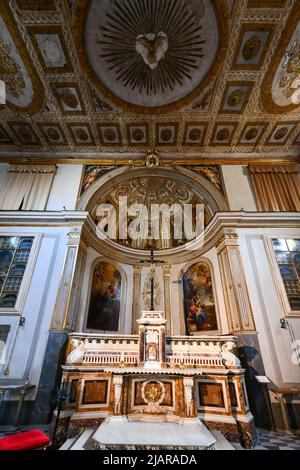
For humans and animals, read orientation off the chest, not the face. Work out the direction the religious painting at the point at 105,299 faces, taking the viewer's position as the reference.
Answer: facing the viewer and to the right of the viewer

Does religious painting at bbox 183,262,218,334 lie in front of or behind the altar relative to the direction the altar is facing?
behind

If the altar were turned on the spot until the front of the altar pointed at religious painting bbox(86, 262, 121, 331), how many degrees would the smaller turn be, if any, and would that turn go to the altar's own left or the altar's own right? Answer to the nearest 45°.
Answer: approximately 135° to the altar's own right

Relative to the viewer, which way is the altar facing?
toward the camera

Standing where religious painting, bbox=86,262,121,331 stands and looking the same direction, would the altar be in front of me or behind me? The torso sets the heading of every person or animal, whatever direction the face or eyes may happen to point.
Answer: in front

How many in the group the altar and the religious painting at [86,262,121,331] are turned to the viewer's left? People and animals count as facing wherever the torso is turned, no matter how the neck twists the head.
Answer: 0

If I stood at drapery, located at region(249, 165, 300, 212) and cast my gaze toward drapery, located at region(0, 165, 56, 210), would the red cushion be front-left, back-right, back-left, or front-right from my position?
front-left

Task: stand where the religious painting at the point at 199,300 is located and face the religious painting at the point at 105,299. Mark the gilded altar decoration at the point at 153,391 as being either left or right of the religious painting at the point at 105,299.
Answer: left

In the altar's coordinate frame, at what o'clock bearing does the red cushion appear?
The red cushion is roughly at 1 o'clock from the altar.

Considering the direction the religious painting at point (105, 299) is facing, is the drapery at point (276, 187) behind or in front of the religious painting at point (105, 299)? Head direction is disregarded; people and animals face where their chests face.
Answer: in front
